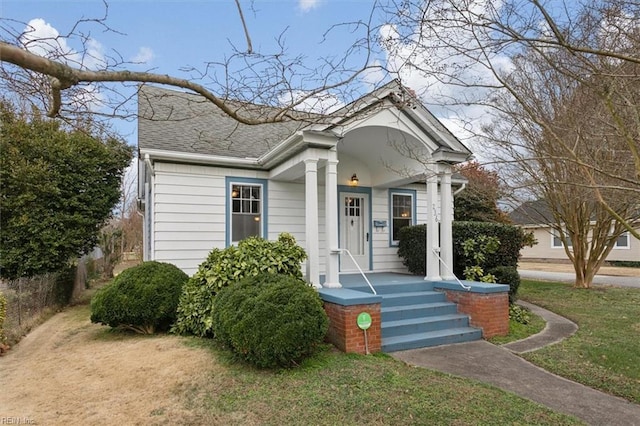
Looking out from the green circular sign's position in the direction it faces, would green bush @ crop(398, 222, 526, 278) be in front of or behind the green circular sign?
behind

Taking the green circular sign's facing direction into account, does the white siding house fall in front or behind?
behind

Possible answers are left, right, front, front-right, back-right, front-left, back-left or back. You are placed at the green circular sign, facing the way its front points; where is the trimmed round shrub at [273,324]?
front-right

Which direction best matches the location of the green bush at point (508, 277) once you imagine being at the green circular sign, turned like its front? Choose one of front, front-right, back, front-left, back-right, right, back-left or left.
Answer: back-left

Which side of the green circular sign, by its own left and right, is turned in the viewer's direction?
front

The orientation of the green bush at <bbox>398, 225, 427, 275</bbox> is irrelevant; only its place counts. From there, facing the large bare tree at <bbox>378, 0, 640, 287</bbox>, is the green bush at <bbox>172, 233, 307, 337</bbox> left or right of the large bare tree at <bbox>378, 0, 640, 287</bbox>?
right

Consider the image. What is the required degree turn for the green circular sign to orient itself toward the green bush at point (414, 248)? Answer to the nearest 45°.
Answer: approximately 180°

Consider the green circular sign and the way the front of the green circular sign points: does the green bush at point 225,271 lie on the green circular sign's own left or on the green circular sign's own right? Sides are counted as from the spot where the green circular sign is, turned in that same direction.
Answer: on the green circular sign's own right

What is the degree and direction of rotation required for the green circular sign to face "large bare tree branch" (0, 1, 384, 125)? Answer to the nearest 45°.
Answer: approximately 45° to its right

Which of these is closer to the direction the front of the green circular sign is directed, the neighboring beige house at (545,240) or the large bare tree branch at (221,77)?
the large bare tree branch

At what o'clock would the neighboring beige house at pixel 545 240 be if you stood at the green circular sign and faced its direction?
The neighboring beige house is roughly at 7 o'clock from the green circular sign.

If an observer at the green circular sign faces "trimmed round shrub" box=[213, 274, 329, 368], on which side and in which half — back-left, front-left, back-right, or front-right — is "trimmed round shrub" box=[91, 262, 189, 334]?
front-right
